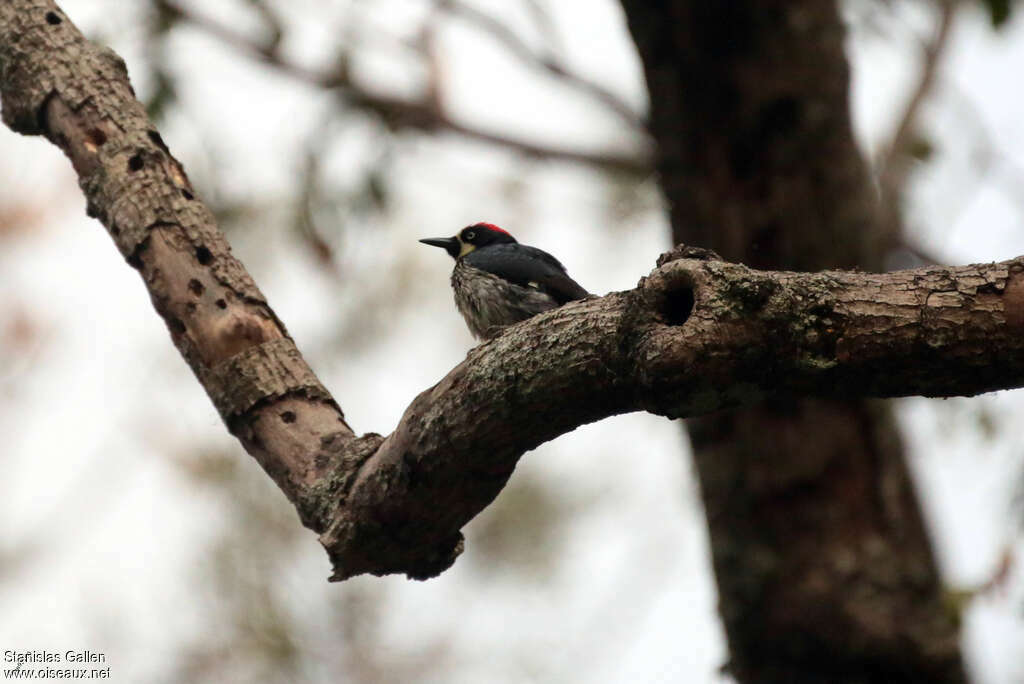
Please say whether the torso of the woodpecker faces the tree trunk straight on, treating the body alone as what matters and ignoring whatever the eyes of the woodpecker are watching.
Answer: no

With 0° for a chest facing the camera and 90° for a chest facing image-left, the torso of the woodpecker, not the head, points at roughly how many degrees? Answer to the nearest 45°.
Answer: approximately 90°

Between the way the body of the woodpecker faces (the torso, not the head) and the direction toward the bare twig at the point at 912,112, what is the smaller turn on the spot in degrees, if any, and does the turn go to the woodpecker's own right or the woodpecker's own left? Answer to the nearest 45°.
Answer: approximately 135° to the woodpecker's own right

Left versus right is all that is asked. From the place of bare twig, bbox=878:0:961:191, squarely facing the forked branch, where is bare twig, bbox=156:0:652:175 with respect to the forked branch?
right
